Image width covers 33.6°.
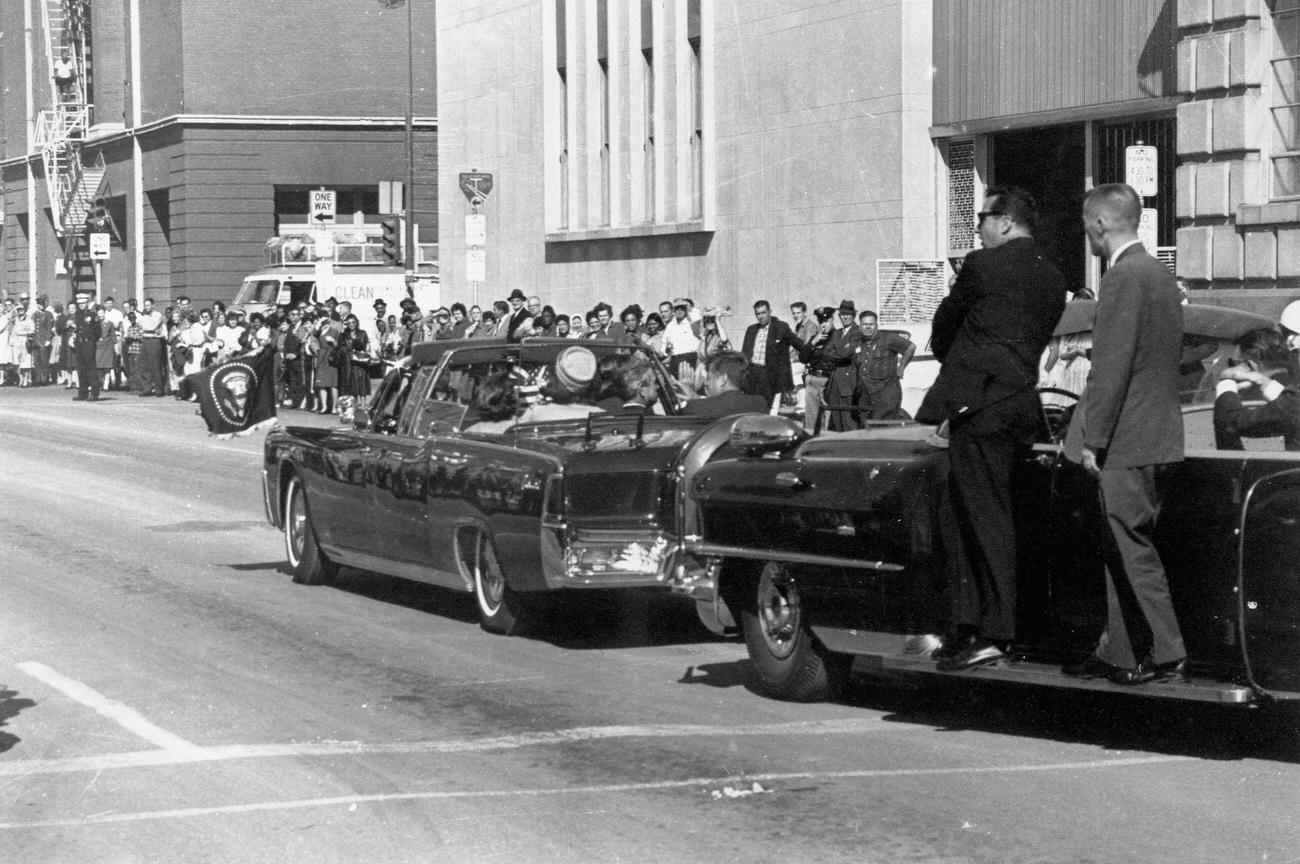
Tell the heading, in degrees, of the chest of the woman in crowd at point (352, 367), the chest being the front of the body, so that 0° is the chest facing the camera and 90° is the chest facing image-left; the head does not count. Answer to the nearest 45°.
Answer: approximately 0°

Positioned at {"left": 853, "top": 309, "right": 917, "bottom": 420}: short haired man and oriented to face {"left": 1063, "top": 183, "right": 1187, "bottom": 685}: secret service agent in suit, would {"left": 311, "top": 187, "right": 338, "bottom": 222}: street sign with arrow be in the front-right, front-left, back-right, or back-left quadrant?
back-right

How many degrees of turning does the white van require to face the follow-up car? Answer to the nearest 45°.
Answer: approximately 45° to its left

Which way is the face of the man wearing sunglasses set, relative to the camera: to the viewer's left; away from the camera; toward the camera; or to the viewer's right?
to the viewer's left

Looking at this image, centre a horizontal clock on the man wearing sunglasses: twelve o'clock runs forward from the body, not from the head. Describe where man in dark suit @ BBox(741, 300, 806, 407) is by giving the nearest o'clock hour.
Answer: The man in dark suit is roughly at 1 o'clock from the man wearing sunglasses.

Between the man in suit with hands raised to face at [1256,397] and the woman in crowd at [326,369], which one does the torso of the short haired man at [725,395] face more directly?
the woman in crowd

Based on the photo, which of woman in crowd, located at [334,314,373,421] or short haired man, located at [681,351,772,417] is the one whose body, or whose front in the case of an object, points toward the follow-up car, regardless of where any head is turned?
the woman in crowd

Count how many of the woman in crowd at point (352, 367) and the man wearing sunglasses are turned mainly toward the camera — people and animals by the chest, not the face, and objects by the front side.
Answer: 1

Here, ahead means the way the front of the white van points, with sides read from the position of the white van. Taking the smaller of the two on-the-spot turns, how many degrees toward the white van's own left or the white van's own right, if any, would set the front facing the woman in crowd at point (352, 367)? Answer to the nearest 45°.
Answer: approximately 45° to the white van's own left
